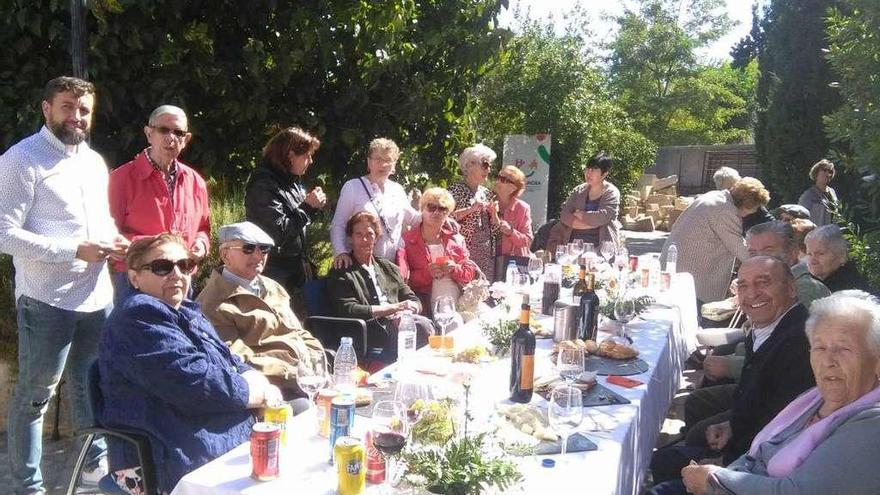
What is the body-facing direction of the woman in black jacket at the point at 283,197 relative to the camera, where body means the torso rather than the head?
to the viewer's right

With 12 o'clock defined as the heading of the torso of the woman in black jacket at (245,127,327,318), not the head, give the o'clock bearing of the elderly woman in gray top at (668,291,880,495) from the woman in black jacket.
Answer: The elderly woman in gray top is roughly at 2 o'clock from the woman in black jacket.

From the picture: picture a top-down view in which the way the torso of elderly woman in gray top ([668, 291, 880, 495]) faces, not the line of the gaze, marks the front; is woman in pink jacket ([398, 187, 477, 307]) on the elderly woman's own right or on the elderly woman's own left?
on the elderly woman's own right

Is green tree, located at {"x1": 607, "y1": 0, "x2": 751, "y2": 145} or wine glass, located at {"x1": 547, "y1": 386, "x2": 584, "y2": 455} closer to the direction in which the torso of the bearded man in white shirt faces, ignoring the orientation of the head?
the wine glass

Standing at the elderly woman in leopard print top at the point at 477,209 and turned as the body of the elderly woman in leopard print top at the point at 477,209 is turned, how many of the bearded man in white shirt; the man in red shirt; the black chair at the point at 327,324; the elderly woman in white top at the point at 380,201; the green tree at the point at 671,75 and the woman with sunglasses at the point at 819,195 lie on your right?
4

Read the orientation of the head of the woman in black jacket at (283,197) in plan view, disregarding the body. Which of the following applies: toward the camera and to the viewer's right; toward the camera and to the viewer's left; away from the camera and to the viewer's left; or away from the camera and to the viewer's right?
toward the camera and to the viewer's right

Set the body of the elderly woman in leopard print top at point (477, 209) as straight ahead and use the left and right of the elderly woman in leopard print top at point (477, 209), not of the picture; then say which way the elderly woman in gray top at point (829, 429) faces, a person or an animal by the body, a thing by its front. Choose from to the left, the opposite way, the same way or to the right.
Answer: to the right

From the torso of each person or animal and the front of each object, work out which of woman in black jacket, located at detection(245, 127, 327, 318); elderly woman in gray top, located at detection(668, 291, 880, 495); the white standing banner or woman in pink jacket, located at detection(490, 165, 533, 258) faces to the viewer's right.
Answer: the woman in black jacket

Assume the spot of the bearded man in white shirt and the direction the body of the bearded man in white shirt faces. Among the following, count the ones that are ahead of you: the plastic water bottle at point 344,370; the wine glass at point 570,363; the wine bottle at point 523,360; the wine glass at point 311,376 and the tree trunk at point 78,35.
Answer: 4
